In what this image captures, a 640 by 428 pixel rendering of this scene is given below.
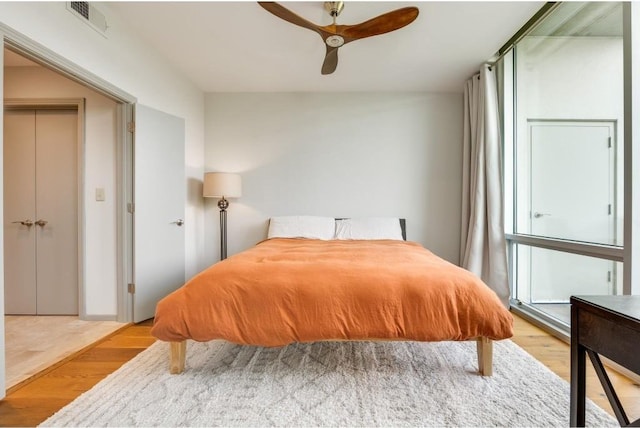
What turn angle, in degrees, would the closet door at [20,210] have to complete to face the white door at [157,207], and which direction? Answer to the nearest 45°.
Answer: approximately 45° to its left

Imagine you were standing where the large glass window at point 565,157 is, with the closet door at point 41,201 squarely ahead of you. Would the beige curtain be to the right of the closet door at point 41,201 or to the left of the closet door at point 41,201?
right

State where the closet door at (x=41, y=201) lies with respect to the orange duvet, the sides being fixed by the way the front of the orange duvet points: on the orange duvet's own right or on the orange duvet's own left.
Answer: on the orange duvet's own right

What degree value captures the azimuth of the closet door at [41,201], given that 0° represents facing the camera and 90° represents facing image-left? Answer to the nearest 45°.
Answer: approximately 0°

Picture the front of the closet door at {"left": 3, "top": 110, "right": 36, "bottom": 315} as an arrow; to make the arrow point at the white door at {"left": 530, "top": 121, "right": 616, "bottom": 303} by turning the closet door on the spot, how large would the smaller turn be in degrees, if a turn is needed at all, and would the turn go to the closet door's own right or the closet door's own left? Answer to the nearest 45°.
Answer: approximately 45° to the closet door's own left

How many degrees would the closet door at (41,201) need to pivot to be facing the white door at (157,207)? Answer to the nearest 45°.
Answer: approximately 45° to its left

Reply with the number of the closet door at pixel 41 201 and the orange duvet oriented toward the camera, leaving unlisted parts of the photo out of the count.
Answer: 2
